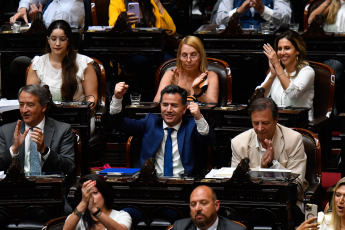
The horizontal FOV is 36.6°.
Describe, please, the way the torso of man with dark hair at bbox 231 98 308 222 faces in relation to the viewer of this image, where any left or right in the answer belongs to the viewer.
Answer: facing the viewer and to the left of the viewer

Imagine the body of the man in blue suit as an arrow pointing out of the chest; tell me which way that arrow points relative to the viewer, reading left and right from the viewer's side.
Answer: facing the viewer

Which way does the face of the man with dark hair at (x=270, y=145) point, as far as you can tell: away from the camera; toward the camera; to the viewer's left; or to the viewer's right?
toward the camera

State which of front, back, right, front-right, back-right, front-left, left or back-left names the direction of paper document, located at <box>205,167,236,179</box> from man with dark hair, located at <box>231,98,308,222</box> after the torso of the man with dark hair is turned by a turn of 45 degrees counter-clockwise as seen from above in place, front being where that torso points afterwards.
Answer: front-right

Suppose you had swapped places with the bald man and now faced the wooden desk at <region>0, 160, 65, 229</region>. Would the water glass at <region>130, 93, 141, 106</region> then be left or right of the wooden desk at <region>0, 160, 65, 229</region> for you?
right

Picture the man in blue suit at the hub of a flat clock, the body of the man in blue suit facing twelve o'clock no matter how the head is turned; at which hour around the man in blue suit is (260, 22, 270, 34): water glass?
The water glass is roughly at 7 o'clock from the man in blue suit.
